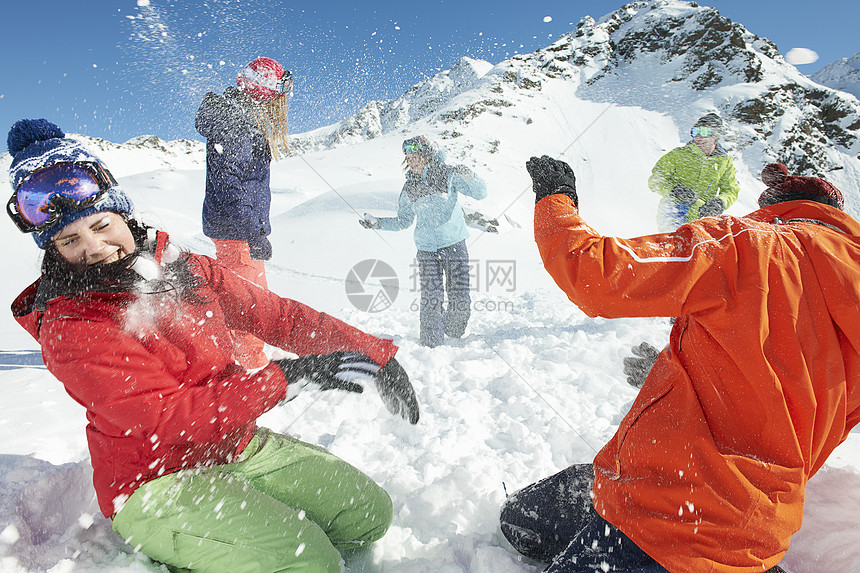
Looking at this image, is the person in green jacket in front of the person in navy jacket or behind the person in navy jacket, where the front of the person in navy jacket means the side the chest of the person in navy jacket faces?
in front

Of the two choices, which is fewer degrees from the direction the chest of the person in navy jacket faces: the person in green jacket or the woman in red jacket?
the person in green jacket

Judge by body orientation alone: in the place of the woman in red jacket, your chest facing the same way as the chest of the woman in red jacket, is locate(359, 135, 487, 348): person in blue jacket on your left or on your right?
on your left

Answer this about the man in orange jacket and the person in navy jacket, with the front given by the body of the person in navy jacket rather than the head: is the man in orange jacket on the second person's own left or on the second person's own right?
on the second person's own right

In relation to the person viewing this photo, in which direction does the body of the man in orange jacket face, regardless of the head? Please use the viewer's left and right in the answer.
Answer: facing away from the viewer and to the left of the viewer

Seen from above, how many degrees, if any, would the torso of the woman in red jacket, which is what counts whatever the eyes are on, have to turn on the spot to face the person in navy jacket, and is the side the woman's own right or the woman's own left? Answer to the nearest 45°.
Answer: approximately 135° to the woman's own left

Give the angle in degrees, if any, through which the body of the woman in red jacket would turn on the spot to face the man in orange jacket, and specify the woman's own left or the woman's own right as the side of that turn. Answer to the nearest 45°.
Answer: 0° — they already face them

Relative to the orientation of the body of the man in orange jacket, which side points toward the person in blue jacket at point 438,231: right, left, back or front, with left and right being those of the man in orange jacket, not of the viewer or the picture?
front
